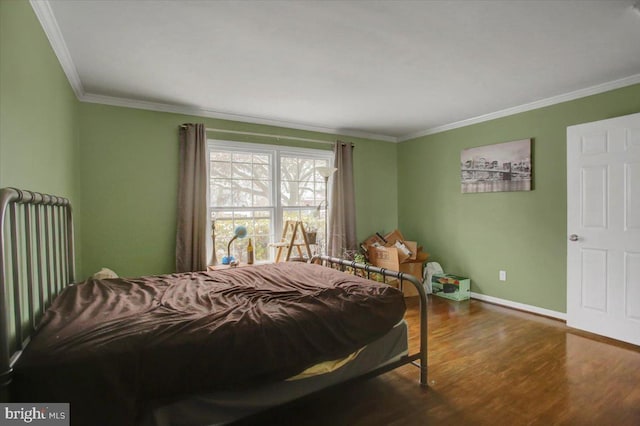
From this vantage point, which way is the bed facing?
to the viewer's right

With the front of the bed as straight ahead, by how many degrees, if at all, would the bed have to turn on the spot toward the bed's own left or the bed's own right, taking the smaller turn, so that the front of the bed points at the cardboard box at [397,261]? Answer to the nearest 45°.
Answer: approximately 45° to the bed's own left

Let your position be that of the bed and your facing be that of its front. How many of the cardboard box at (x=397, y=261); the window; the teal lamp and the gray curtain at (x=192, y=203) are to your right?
0

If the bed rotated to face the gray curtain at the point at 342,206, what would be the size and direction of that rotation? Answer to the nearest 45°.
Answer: approximately 45° to its left

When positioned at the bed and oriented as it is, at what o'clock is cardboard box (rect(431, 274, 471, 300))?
The cardboard box is roughly at 11 o'clock from the bed.

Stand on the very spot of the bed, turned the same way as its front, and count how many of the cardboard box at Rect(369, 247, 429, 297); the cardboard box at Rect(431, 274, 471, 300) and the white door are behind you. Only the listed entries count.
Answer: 0

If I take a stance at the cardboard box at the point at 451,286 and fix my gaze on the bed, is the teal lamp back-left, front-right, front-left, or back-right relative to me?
front-right

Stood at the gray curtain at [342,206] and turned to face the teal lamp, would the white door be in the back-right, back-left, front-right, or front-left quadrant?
back-left

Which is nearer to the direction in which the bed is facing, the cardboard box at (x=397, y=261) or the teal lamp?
the cardboard box

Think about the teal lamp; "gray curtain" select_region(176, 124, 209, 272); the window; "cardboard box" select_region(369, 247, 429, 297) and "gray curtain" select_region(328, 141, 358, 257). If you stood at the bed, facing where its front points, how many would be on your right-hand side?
0

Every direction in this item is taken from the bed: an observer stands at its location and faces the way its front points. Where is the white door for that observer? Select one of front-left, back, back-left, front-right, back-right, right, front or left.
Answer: front

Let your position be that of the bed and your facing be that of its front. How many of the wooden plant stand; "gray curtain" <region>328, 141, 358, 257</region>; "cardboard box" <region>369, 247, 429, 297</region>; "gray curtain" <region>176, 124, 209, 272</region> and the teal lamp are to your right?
0

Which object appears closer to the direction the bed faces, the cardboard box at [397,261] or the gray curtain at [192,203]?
the cardboard box

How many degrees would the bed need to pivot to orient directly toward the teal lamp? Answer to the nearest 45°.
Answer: approximately 90° to its left

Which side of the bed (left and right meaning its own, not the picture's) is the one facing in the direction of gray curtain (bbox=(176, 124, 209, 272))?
left

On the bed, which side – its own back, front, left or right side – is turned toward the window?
left

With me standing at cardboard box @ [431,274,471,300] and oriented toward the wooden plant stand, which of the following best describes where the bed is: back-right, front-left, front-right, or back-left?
front-left
